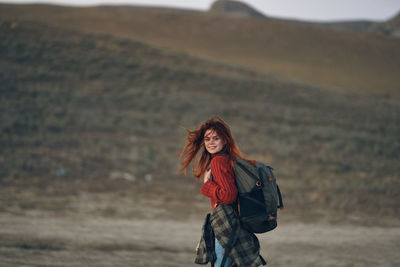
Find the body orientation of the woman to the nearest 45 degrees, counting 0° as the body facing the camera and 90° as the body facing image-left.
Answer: approximately 90°
